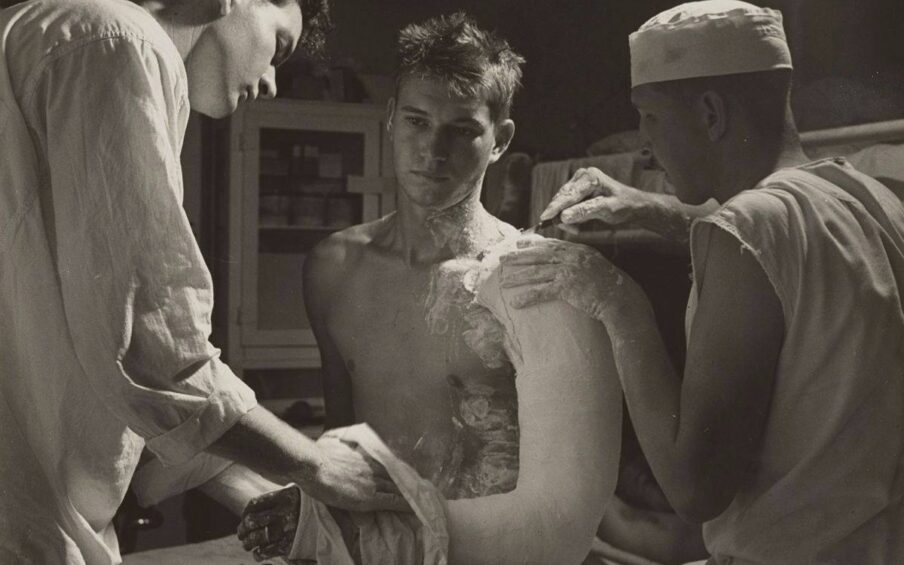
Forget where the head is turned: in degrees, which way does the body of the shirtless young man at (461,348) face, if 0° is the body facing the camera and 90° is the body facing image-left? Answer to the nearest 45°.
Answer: approximately 45°

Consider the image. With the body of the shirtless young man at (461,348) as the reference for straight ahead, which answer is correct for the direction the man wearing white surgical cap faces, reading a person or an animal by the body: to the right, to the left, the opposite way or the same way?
to the right

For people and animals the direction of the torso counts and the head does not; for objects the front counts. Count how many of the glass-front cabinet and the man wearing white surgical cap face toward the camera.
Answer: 1

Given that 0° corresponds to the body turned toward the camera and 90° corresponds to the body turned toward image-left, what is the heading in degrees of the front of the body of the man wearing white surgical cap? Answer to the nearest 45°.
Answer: approximately 135°
